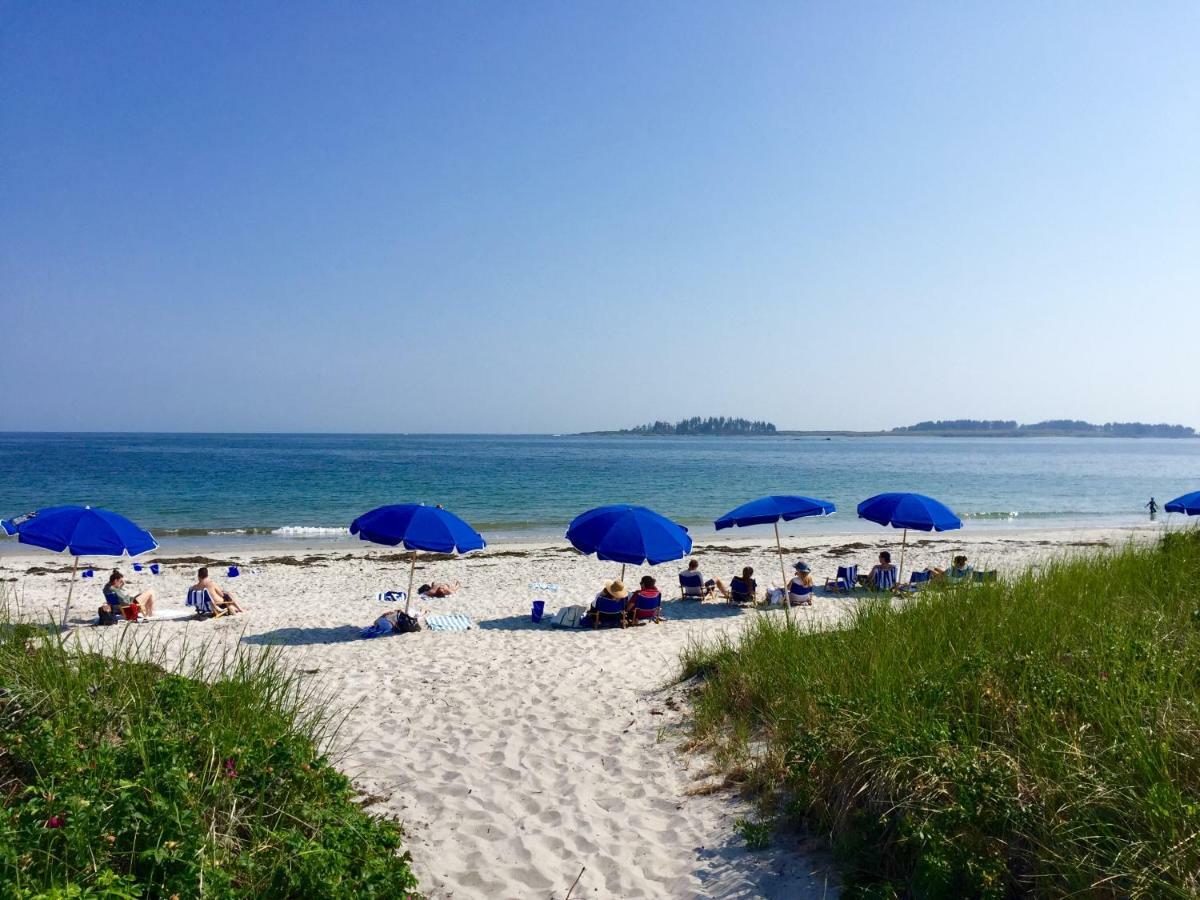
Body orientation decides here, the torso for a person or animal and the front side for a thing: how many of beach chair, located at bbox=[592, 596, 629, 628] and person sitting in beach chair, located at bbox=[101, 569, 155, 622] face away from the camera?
1

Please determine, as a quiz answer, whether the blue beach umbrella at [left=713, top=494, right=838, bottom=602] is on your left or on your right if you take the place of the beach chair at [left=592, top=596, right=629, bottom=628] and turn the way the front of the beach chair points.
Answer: on your right

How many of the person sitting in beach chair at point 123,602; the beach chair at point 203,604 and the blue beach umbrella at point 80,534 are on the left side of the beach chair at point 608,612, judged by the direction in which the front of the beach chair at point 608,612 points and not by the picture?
3

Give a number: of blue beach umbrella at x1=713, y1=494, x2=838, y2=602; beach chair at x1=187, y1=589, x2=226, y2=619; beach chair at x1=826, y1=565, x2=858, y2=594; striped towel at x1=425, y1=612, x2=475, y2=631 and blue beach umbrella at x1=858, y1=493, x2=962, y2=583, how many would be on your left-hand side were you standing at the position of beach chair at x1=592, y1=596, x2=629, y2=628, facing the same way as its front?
2

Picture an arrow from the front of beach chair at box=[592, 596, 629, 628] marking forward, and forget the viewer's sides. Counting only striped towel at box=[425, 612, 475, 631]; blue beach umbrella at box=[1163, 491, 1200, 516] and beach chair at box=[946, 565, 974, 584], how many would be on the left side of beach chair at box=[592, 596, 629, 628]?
1

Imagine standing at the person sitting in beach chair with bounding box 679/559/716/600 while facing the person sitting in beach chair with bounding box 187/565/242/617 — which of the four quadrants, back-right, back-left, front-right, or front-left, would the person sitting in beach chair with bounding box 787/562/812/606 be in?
back-left

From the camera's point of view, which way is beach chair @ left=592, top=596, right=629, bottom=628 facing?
away from the camera

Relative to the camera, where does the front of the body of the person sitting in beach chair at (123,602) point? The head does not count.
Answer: to the viewer's right

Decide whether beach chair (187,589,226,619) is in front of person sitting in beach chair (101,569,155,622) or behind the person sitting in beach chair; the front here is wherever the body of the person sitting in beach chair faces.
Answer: in front

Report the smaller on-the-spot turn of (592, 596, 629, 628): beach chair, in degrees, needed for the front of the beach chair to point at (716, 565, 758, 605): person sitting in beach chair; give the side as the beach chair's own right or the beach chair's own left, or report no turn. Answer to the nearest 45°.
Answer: approximately 45° to the beach chair's own right
